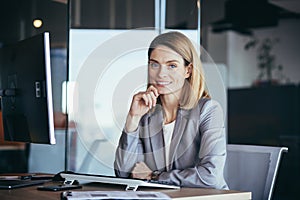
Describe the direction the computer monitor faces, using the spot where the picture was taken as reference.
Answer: facing away from the viewer and to the right of the viewer

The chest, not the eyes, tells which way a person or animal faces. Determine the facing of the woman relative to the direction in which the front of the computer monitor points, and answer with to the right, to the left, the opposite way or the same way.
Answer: the opposite way

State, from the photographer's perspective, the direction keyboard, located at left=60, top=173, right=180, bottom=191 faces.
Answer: facing away from the viewer and to the right of the viewer

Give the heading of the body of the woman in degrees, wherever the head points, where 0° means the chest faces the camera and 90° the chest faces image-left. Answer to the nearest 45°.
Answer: approximately 45°

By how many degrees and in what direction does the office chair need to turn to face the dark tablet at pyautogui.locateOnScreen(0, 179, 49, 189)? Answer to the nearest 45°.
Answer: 0° — it already faces it

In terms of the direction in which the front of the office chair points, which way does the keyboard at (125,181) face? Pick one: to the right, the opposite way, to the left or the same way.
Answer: the opposite way

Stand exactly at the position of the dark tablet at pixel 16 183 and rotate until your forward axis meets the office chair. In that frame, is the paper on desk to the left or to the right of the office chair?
right

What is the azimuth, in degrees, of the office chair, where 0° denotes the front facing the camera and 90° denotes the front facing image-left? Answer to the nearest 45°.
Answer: approximately 45°

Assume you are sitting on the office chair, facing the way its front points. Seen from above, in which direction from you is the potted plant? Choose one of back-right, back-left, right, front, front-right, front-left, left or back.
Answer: back-right
